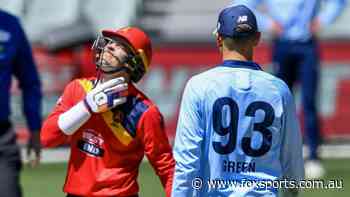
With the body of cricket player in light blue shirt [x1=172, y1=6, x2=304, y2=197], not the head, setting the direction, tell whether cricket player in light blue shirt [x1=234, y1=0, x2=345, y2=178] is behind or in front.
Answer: in front

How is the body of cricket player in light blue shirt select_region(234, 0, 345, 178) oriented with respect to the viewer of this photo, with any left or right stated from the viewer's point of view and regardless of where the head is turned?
facing the viewer

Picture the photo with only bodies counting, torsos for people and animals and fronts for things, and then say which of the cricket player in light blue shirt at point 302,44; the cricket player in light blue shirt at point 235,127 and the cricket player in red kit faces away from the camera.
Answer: the cricket player in light blue shirt at point 235,127

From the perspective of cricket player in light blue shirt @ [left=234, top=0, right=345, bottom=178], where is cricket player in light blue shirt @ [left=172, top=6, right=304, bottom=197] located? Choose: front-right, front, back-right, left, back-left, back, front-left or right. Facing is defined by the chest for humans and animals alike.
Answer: front

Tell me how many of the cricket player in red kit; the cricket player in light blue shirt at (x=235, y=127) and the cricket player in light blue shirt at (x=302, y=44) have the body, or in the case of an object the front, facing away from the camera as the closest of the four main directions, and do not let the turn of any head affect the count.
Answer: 1

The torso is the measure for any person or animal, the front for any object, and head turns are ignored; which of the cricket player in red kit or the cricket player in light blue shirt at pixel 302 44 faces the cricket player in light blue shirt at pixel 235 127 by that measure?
the cricket player in light blue shirt at pixel 302 44

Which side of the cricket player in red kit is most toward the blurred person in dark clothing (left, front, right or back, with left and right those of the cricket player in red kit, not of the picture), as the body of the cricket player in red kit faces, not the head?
right

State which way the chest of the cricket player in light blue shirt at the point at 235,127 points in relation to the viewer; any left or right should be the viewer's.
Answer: facing away from the viewer

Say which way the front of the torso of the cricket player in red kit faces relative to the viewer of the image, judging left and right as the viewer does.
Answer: facing the viewer and to the left of the viewer

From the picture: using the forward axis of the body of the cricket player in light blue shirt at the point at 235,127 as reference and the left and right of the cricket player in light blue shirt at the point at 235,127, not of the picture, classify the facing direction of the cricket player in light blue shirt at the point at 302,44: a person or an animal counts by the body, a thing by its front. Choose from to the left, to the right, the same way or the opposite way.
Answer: the opposite way
